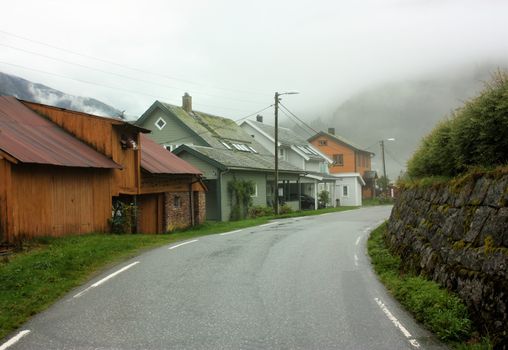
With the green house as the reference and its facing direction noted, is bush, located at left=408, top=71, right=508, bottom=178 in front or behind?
in front

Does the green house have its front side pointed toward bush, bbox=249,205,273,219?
yes

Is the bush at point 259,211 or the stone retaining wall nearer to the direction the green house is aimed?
the bush

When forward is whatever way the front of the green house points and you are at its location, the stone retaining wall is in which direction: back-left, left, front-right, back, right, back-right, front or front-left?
front-right

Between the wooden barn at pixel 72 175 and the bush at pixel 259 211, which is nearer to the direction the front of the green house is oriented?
the bush

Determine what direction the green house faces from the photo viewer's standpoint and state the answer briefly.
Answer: facing the viewer and to the right of the viewer

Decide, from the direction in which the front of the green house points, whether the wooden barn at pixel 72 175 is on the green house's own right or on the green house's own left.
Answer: on the green house's own right
